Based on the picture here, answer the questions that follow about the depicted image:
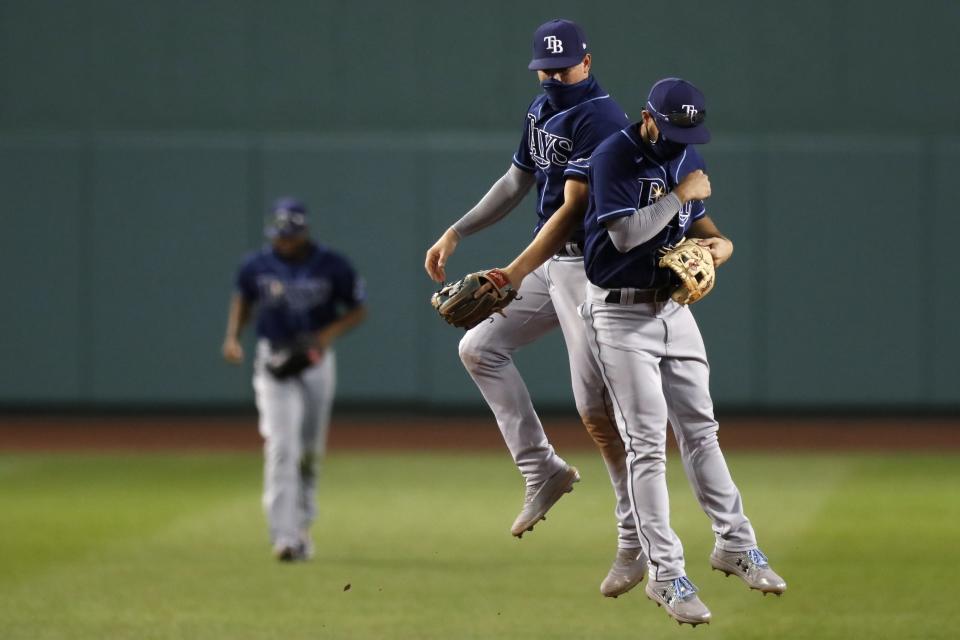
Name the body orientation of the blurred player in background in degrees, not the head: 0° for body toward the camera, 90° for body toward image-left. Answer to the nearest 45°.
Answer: approximately 0°

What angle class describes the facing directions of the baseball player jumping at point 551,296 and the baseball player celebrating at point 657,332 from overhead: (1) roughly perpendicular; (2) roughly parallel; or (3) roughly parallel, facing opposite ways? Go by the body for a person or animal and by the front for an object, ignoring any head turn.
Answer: roughly perpendicular

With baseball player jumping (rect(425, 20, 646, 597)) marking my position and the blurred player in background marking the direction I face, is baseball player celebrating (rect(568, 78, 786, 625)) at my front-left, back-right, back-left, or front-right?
back-right

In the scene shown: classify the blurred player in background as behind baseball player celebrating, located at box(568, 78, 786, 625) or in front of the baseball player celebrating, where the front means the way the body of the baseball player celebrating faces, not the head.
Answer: behind

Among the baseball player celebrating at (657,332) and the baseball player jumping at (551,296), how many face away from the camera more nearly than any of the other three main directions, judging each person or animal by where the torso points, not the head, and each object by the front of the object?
0
